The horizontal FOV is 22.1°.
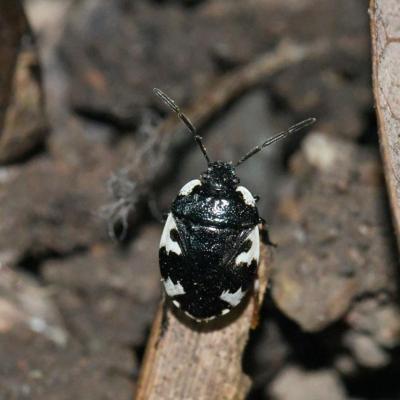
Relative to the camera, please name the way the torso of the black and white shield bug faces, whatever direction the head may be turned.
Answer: away from the camera
